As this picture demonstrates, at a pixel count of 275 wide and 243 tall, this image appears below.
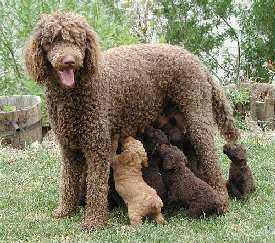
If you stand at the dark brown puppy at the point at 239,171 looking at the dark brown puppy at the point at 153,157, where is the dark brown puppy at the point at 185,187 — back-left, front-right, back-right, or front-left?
front-left

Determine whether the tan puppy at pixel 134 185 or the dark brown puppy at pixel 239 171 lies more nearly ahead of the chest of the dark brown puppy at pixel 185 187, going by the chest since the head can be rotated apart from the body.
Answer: the tan puppy

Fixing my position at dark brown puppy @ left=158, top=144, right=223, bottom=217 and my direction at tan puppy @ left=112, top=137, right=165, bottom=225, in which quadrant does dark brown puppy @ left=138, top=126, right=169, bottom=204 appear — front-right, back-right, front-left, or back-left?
front-right

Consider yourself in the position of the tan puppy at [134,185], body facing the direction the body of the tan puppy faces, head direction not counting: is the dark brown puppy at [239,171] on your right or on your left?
on your right

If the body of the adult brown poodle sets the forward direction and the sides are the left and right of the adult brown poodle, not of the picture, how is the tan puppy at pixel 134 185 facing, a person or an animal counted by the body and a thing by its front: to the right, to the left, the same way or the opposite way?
to the right

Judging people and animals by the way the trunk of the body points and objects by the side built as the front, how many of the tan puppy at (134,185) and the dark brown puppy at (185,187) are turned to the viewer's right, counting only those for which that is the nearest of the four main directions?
0

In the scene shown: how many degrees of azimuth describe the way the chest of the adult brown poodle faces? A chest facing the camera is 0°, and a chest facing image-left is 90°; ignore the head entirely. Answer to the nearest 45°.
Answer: approximately 45°

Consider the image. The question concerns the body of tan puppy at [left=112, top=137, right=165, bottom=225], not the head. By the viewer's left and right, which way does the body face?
facing away from the viewer and to the left of the viewer

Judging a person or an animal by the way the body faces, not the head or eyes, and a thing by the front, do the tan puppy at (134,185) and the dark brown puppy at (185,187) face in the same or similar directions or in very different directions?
same or similar directions

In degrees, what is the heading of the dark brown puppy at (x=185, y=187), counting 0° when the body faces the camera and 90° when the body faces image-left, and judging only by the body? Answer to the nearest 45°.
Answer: approximately 135°
